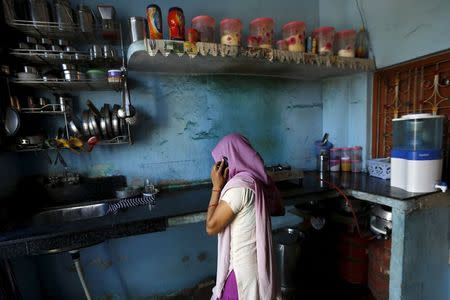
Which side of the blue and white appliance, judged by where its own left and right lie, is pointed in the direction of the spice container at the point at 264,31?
right

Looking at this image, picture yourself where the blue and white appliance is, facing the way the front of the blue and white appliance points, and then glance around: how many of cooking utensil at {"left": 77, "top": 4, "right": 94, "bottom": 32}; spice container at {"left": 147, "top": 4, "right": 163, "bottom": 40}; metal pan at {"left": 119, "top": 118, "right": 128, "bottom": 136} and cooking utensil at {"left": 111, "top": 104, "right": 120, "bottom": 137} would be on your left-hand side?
0

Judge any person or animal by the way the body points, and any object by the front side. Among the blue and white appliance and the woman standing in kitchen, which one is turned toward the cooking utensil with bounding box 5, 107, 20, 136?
the woman standing in kitchen

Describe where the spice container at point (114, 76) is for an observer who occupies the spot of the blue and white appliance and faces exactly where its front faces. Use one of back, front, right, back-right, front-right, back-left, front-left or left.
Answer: right

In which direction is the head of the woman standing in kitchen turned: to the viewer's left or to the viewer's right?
to the viewer's left

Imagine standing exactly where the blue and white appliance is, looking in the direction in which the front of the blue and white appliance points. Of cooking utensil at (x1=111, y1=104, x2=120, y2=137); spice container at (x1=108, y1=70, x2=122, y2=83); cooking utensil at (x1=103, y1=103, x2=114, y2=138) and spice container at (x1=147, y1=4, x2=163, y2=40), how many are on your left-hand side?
0

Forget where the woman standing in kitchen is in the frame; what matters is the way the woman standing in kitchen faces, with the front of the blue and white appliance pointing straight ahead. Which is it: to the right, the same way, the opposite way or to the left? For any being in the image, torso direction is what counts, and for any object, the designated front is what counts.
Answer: to the right

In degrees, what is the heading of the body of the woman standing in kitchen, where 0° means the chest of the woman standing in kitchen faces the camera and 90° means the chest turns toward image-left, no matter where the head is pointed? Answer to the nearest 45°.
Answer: approximately 90°

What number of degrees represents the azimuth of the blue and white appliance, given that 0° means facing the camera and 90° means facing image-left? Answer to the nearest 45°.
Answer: approximately 315°

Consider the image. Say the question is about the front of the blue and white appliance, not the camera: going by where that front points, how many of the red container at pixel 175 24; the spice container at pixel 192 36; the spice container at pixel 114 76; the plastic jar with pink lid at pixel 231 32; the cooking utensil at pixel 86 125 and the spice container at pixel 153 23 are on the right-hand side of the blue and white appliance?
6

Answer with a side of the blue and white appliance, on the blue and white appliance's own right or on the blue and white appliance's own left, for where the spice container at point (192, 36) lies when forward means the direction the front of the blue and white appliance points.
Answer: on the blue and white appliance's own right

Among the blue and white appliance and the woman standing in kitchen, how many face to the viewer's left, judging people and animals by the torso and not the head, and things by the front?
1
